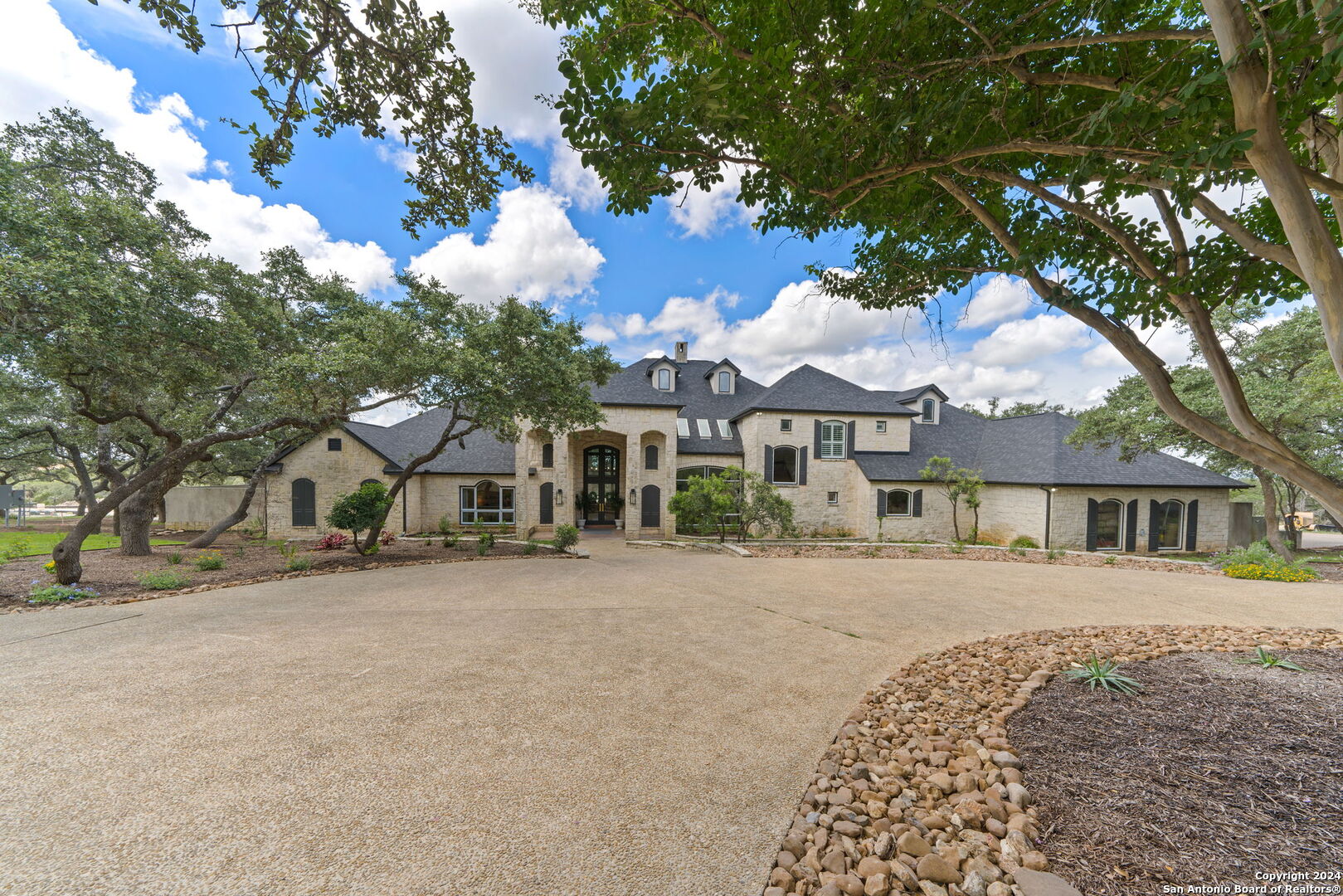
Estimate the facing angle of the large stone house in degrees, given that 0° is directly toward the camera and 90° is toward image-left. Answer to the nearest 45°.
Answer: approximately 0°

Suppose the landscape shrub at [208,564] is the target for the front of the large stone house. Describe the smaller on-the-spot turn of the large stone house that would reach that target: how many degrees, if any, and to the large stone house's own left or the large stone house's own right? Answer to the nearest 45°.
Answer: approximately 45° to the large stone house's own right

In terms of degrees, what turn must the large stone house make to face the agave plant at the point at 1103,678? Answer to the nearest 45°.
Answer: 0° — it already faces it

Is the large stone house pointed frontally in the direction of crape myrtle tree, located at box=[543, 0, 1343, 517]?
yes

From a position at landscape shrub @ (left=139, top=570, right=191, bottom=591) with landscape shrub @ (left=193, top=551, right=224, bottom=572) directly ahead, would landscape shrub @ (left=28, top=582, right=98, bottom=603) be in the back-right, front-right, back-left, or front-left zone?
back-left
